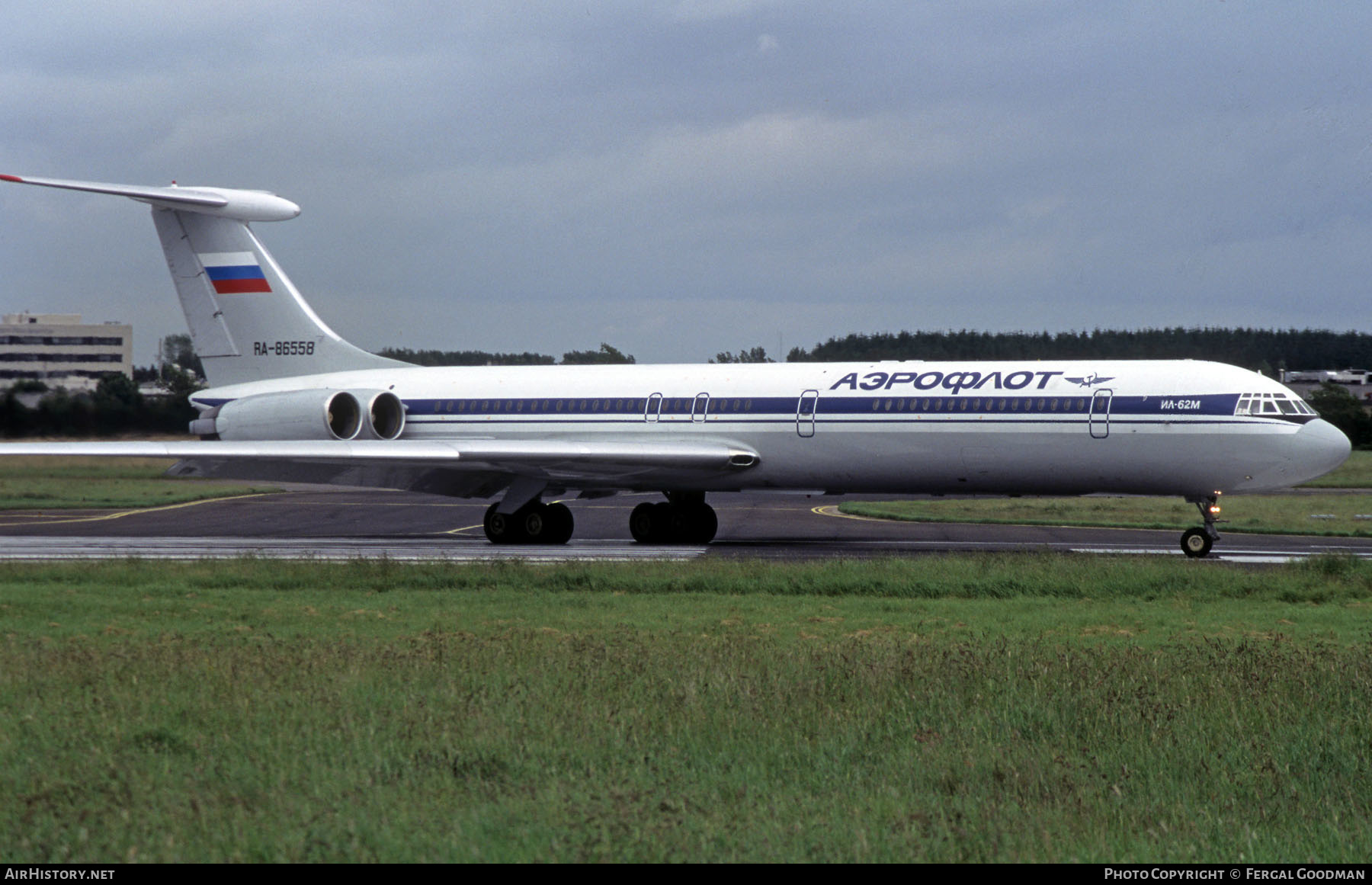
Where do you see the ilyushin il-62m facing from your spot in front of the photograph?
facing the viewer and to the right of the viewer
